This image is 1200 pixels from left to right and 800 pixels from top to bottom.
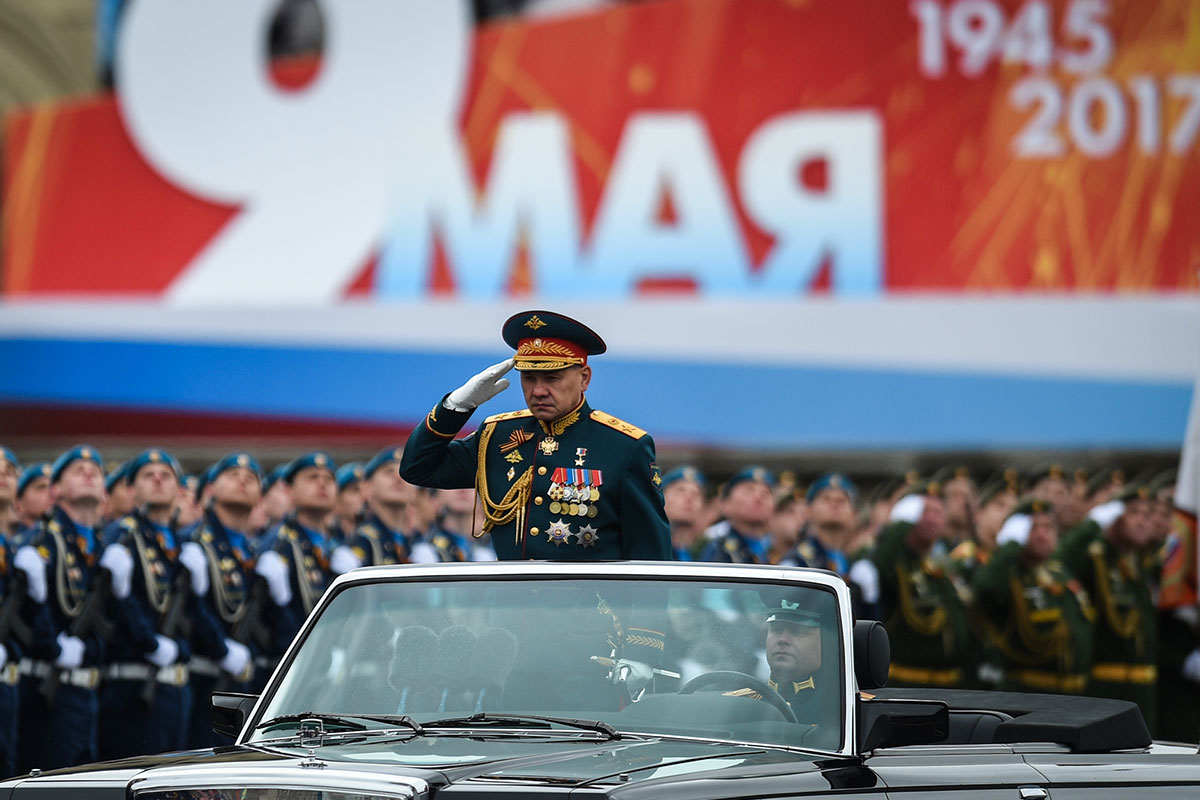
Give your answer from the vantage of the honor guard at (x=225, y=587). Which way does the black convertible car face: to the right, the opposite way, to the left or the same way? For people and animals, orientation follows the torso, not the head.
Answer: to the right

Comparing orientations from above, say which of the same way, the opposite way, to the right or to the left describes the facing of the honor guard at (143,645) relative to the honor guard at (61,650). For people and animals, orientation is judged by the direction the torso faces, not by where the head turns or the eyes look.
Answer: the same way

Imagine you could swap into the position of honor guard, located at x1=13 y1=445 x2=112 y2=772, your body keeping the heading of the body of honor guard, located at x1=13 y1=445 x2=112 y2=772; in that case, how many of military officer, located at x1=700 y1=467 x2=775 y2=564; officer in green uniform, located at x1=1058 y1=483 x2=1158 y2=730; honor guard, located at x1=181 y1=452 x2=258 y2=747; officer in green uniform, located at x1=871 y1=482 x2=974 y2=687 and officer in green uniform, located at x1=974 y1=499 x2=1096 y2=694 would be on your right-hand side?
0

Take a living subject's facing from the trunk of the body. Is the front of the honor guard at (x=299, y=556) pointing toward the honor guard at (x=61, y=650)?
no

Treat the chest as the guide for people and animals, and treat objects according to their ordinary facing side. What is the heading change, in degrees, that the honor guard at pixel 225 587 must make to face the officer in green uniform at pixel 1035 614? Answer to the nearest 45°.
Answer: approximately 45° to their left

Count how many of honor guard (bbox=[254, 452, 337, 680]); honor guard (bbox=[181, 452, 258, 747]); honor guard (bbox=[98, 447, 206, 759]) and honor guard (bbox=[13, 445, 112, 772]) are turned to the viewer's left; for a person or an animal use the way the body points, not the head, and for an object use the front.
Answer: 0

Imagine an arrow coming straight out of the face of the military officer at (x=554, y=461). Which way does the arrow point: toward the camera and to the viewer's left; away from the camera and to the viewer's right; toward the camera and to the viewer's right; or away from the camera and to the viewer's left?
toward the camera and to the viewer's left

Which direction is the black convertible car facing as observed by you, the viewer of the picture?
facing the viewer and to the left of the viewer

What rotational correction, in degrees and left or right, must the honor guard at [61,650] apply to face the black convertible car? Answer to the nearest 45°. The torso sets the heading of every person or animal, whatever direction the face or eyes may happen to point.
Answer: approximately 45° to their right

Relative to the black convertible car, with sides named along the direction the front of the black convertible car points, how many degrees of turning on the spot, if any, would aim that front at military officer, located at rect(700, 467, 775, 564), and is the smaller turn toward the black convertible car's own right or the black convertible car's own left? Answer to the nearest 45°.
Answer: approximately 135° to the black convertible car's own right

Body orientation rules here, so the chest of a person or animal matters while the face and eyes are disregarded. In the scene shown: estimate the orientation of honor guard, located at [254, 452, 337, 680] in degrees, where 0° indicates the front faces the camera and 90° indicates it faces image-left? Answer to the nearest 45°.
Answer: approximately 315°

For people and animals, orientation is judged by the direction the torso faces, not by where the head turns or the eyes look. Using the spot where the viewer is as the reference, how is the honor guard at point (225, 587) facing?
facing the viewer and to the right of the viewer

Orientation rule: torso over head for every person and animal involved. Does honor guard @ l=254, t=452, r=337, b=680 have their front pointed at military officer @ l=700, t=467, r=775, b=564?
no

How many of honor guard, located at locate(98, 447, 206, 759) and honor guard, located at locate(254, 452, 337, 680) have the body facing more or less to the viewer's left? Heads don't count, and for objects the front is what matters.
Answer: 0
